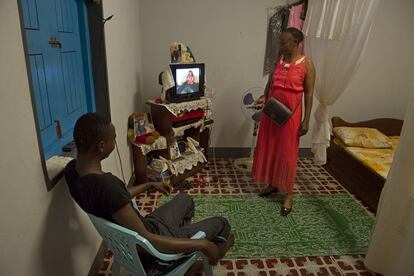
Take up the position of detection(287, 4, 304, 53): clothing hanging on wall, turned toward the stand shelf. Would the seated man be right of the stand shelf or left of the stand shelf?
left

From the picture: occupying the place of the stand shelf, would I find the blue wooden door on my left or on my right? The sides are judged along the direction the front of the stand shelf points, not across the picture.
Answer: on my right

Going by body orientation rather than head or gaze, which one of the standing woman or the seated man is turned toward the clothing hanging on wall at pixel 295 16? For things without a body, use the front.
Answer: the seated man

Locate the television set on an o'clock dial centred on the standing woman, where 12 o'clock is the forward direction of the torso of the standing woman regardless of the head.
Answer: The television set is roughly at 2 o'clock from the standing woman.

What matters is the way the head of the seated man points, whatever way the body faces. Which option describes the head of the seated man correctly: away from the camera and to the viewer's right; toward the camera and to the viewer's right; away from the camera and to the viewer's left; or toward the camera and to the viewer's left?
away from the camera and to the viewer's right

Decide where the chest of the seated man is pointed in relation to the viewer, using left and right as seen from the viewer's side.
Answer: facing away from the viewer and to the right of the viewer

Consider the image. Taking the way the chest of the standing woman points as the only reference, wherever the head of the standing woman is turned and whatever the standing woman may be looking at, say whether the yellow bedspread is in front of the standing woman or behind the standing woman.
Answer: behind

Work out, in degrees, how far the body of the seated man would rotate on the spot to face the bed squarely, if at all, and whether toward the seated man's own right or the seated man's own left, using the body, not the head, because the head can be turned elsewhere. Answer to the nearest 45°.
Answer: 0° — they already face it

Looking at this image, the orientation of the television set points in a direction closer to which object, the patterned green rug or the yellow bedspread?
the patterned green rug

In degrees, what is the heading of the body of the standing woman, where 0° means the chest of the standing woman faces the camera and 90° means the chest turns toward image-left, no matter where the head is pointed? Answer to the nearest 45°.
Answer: approximately 45°

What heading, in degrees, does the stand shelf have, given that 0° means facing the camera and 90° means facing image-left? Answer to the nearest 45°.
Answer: approximately 315°

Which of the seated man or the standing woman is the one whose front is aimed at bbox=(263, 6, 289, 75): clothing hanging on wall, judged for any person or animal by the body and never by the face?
the seated man

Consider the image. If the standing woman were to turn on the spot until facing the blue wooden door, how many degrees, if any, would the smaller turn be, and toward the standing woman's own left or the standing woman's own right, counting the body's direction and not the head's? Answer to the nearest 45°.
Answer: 0° — they already face it

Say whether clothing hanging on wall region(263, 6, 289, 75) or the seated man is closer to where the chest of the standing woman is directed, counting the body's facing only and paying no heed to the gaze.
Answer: the seated man
